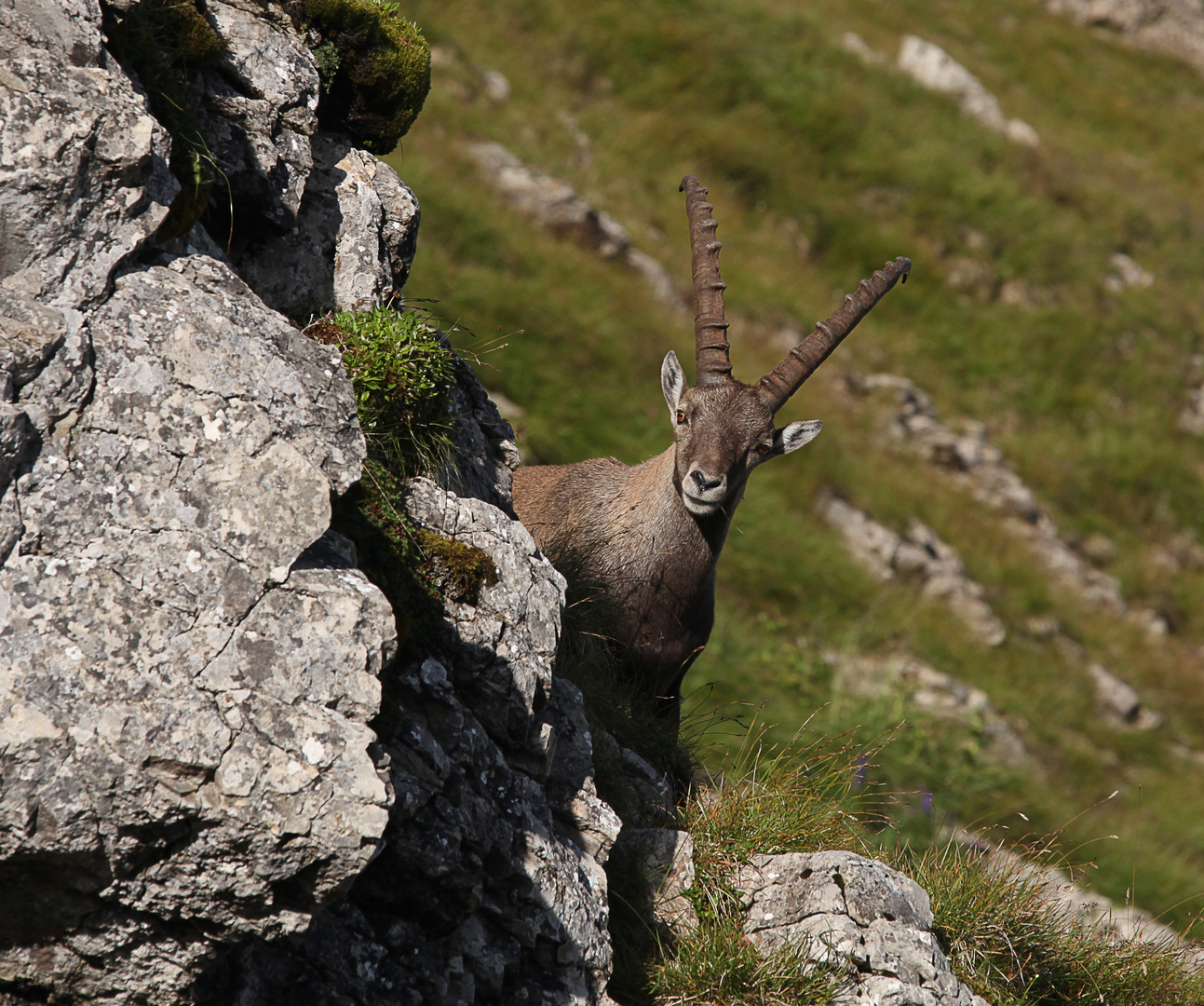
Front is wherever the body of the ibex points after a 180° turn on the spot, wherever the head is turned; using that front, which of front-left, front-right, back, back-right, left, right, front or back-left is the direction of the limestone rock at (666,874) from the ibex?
back-left

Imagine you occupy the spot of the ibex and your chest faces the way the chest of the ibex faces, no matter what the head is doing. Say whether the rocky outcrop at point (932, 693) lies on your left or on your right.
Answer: on your left

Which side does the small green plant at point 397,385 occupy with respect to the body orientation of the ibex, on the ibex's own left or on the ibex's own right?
on the ibex's own right

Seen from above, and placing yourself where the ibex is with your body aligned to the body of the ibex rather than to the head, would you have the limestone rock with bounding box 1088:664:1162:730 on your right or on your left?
on your left

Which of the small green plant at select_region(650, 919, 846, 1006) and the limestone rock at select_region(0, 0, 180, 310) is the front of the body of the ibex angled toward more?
the small green plant

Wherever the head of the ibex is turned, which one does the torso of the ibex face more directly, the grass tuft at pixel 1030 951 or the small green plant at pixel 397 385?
the grass tuft

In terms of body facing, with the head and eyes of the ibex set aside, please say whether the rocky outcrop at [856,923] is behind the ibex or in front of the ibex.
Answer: in front

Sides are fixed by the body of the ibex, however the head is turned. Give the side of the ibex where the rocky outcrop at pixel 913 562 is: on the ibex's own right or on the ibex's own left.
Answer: on the ibex's own left

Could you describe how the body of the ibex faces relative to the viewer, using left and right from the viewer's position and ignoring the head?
facing the viewer and to the right of the viewer

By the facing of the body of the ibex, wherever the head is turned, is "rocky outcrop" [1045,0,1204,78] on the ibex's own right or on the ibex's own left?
on the ibex's own left

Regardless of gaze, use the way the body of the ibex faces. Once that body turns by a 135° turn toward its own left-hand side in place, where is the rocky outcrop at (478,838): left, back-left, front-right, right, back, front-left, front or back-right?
back
